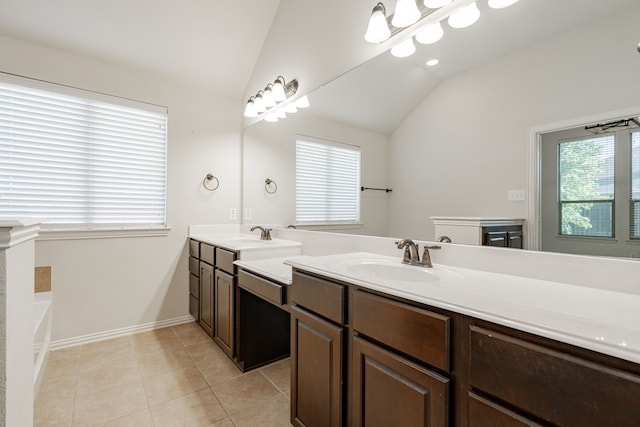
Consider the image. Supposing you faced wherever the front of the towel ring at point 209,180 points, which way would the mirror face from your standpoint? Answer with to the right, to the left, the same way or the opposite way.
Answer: to the right

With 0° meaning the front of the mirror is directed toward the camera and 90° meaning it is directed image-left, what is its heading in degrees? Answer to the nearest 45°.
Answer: approximately 45°

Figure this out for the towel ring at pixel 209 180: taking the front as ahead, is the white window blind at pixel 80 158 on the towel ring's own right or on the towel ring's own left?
on the towel ring's own right

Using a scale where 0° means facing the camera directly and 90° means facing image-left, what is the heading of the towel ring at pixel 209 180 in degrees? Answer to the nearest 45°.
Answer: approximately 0°

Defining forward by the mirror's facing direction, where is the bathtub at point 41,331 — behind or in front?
in front

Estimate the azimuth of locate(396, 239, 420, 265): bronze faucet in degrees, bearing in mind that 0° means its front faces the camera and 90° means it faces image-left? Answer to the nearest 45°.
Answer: approximately 45°

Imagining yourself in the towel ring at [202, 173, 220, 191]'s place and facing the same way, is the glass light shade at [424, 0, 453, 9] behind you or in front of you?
in front
